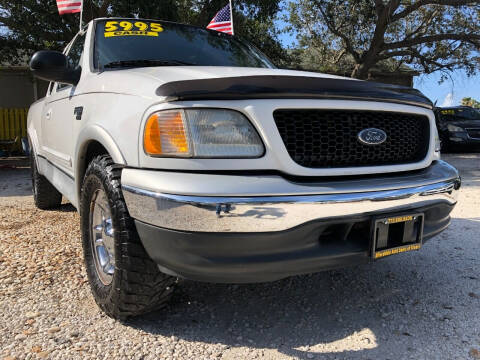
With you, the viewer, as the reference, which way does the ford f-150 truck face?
facing the viewer and to the right of the viewer
